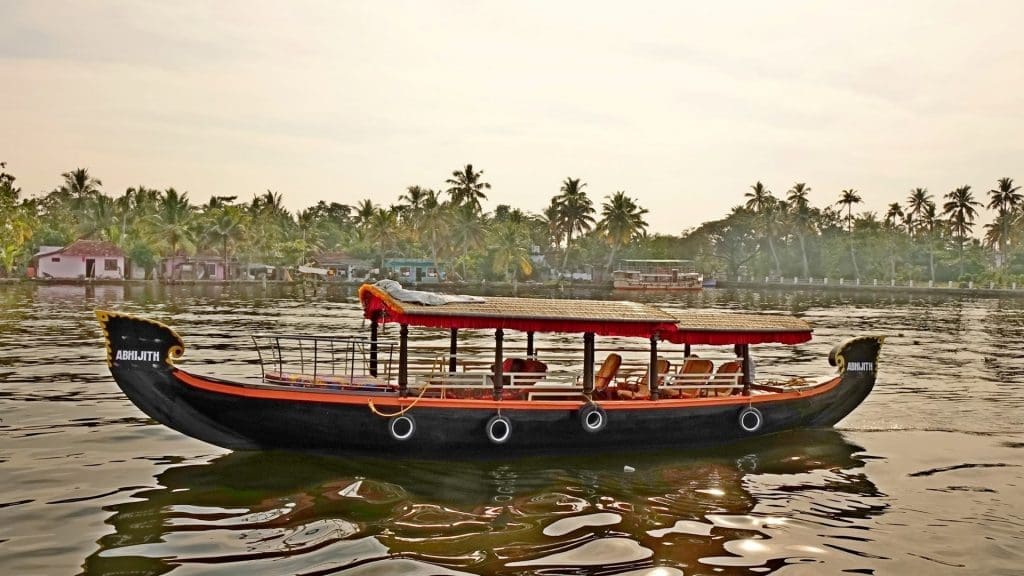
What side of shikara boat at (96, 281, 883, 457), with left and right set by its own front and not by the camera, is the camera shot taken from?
left
